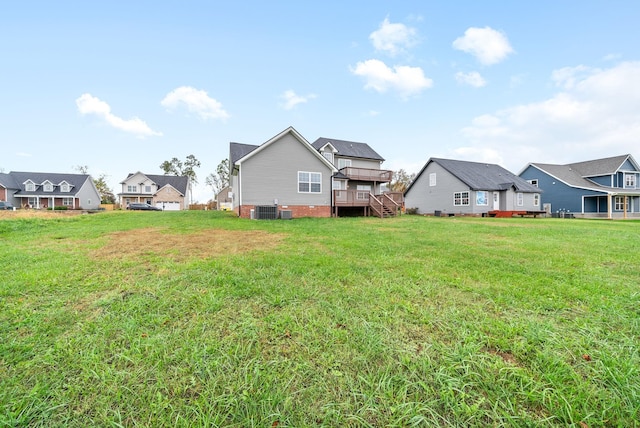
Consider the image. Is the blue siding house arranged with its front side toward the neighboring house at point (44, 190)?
no

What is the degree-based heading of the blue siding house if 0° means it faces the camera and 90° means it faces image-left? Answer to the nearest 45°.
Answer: approximately 315°

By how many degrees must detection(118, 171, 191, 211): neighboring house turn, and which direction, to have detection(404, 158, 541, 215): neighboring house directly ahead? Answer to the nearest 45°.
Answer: approximately 45° to its left

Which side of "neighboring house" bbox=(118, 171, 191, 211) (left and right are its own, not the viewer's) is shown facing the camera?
front

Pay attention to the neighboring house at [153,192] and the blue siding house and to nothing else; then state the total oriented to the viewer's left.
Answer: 0
